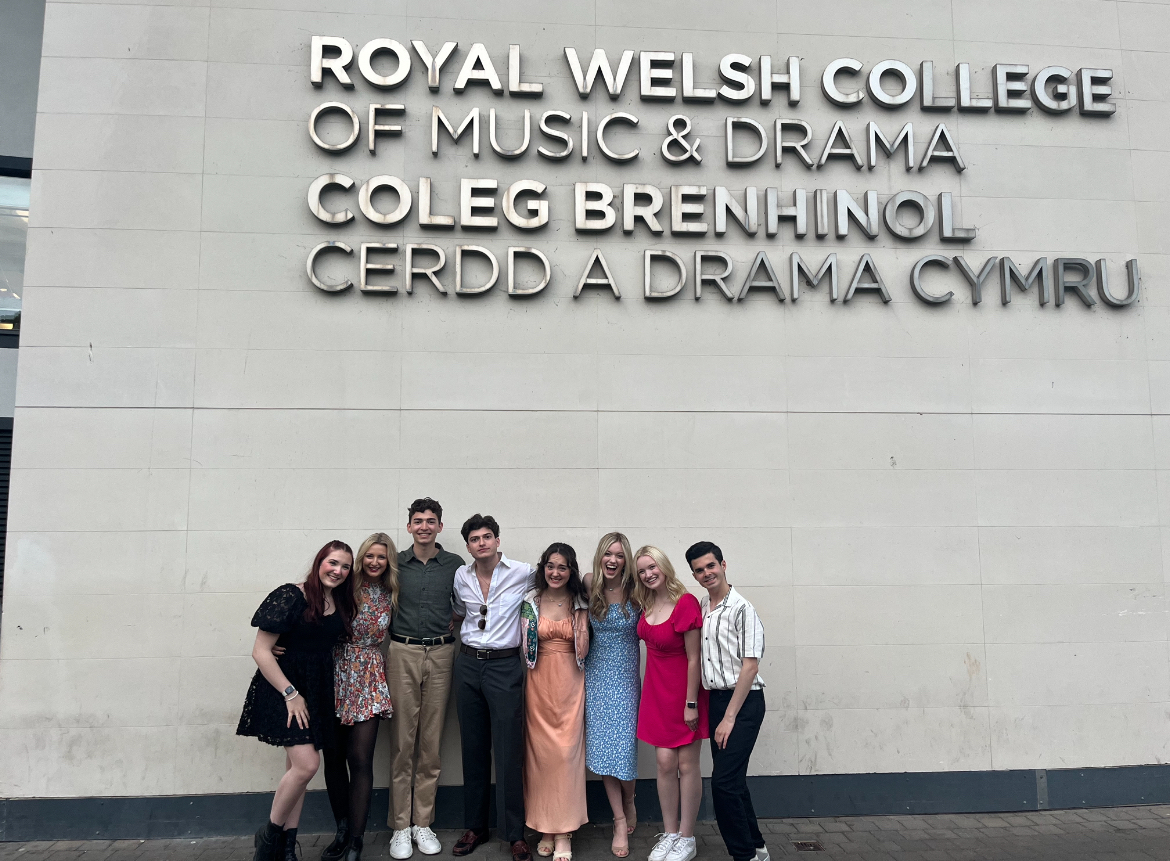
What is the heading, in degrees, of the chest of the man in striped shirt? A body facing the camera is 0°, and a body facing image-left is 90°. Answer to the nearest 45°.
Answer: approximately 45°

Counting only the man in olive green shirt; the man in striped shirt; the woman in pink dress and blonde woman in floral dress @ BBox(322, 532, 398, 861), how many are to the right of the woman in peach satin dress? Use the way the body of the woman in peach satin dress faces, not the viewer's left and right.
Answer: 2

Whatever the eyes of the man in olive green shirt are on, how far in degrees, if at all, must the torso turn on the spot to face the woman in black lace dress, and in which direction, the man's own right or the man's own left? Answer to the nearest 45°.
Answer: approximately 45° to the man's own right

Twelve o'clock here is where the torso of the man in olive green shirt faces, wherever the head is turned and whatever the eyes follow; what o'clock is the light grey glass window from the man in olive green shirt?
The light grey glass window is roughly at 4 o'clock from the man in olive green shirt.

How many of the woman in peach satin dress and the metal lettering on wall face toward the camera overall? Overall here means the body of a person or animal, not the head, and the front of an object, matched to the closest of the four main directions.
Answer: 2

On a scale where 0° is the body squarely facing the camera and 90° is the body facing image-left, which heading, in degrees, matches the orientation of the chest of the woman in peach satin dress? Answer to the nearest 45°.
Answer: approximately 0°

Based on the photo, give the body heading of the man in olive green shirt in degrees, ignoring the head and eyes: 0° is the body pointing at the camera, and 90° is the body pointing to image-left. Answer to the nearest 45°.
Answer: approximately 0°
